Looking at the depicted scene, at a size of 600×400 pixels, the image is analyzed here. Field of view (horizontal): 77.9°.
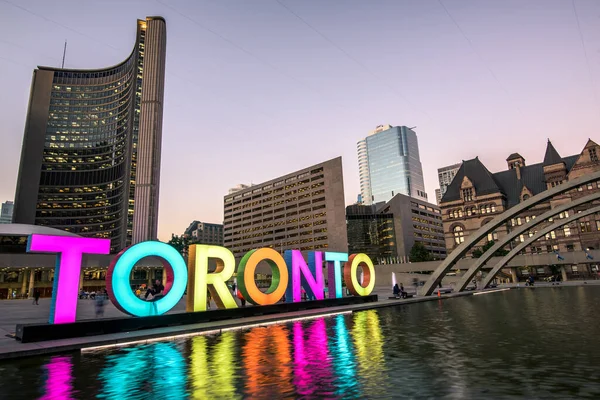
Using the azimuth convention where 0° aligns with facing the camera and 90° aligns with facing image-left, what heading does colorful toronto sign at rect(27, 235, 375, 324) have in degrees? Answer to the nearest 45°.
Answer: approximately 315°
